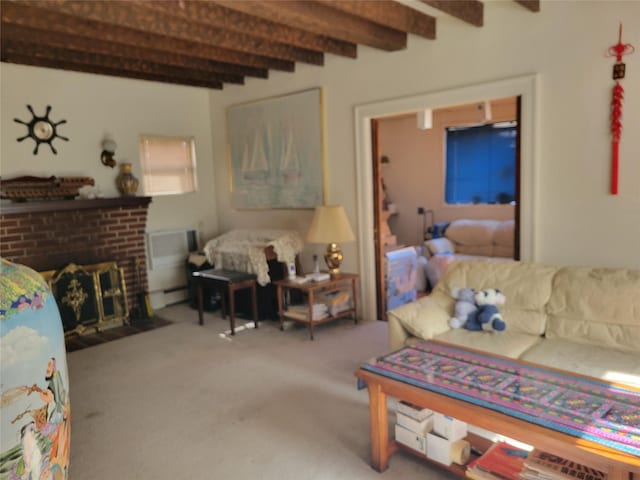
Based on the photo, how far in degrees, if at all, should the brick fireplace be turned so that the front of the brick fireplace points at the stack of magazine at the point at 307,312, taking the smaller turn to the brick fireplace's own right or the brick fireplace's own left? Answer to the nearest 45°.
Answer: approximately 45° to the brick fireplace's own left

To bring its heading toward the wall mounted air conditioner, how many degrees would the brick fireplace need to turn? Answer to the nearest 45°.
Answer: approximately 135° to its left

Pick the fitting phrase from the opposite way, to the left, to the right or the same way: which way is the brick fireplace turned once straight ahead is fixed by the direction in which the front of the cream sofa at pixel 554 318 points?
to the left

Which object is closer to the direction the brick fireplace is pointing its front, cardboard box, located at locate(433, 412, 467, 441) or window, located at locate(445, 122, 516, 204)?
the cardboard box

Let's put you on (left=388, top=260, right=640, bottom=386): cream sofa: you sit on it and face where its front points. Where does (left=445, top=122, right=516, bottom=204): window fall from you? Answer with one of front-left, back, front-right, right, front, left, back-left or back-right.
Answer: back-right

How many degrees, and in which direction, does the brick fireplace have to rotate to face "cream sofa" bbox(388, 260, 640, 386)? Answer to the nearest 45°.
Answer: approximately 45° to its left

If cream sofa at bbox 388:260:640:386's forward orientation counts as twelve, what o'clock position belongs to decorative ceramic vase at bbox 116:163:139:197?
The decorative ceramic vase is roughly at 2 o'clock from the cream sofa.

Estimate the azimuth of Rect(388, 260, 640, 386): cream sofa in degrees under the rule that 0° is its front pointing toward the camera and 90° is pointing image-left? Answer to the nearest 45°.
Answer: approximately 45°
